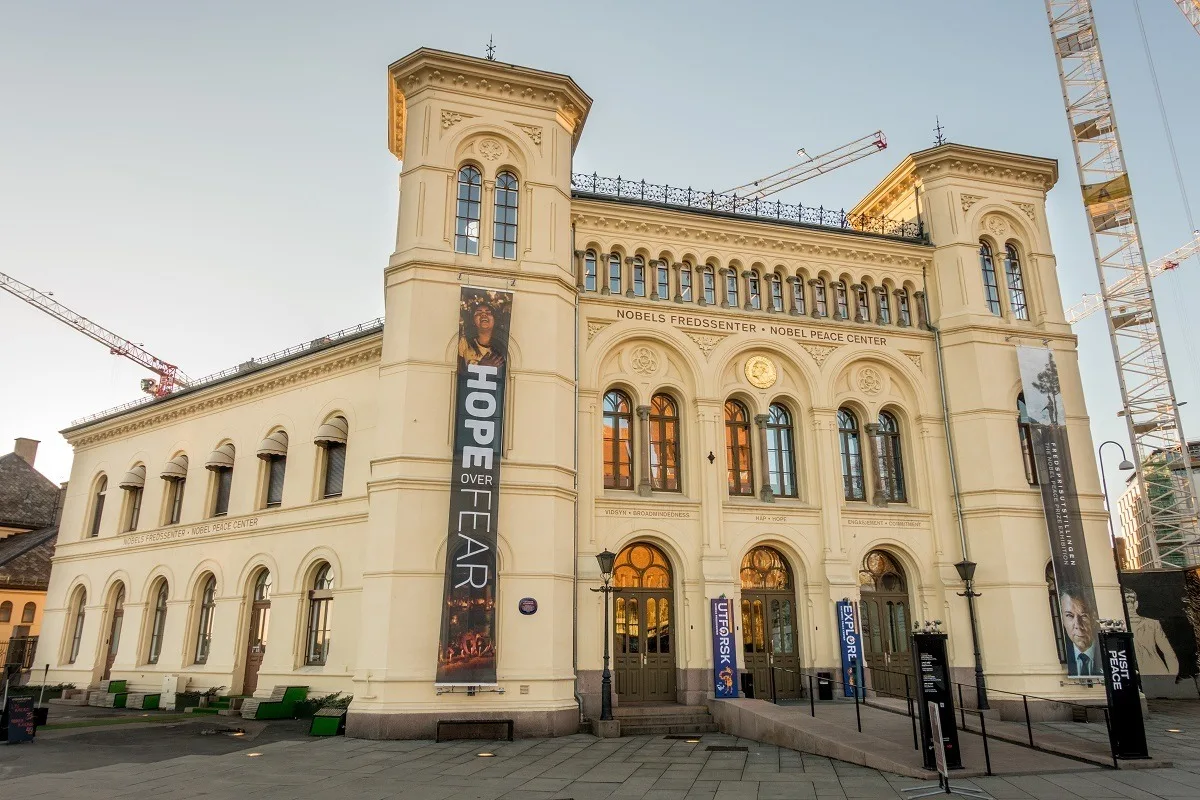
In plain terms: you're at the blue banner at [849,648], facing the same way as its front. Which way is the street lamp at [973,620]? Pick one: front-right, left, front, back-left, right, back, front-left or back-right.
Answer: left

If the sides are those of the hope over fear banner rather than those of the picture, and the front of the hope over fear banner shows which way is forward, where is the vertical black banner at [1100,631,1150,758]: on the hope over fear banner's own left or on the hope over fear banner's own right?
on the hope over fear banner's own left

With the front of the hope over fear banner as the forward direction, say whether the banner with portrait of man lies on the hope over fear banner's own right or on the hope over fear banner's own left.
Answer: on the hope over fear banner's own left

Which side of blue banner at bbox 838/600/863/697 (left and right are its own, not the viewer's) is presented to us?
front

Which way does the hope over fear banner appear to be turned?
toward the camera

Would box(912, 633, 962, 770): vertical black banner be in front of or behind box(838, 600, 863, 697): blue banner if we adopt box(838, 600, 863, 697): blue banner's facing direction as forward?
in front

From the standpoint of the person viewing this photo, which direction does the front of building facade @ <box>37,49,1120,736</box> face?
facing the viewer and to the right of the viewer

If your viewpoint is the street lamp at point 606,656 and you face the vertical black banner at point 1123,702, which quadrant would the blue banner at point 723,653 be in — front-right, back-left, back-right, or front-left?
front-left

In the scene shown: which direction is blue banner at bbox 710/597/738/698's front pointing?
toward the camera
